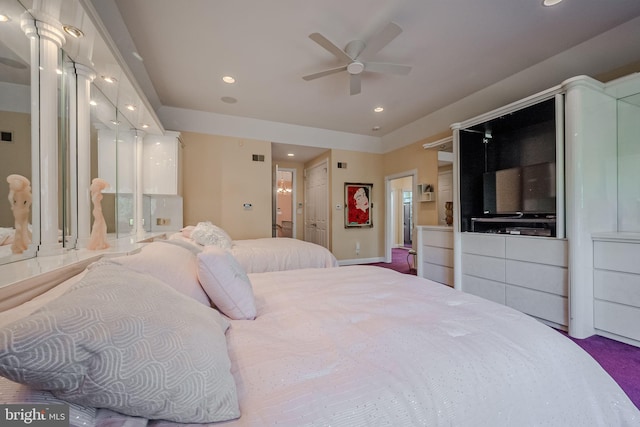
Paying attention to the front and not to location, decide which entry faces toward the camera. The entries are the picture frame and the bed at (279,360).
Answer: the picture frame

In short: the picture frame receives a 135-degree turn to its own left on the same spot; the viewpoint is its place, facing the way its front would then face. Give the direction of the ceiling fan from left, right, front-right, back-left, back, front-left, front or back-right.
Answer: back-right

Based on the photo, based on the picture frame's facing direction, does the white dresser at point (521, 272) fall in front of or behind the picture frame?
in front

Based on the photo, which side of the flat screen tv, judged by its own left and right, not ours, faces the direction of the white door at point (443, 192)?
right

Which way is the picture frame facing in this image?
toward the camera

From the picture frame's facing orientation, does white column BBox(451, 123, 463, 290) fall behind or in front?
in front

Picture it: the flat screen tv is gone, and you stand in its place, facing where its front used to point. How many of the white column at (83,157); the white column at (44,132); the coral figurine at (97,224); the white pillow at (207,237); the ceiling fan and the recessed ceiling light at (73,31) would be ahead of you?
6

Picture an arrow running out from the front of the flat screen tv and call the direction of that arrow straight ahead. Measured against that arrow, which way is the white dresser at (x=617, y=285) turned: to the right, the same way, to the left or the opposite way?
the same way

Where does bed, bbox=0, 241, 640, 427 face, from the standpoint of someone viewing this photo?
facing to the right of the viewer

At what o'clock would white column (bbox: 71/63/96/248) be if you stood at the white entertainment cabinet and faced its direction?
The white column is roughly at 12 o'clock from the white entertainment cabinet.

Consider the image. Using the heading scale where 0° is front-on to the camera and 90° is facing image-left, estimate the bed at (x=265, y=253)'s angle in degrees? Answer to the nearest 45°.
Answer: approximately 270°

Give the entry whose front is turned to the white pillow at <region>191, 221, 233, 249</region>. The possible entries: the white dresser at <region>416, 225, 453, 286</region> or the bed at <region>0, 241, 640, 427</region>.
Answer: the white dresser

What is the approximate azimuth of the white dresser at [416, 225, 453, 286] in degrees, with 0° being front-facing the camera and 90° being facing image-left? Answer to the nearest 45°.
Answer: approximately 45°

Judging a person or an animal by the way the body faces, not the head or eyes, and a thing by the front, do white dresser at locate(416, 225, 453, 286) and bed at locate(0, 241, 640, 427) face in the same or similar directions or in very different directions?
very different directions
